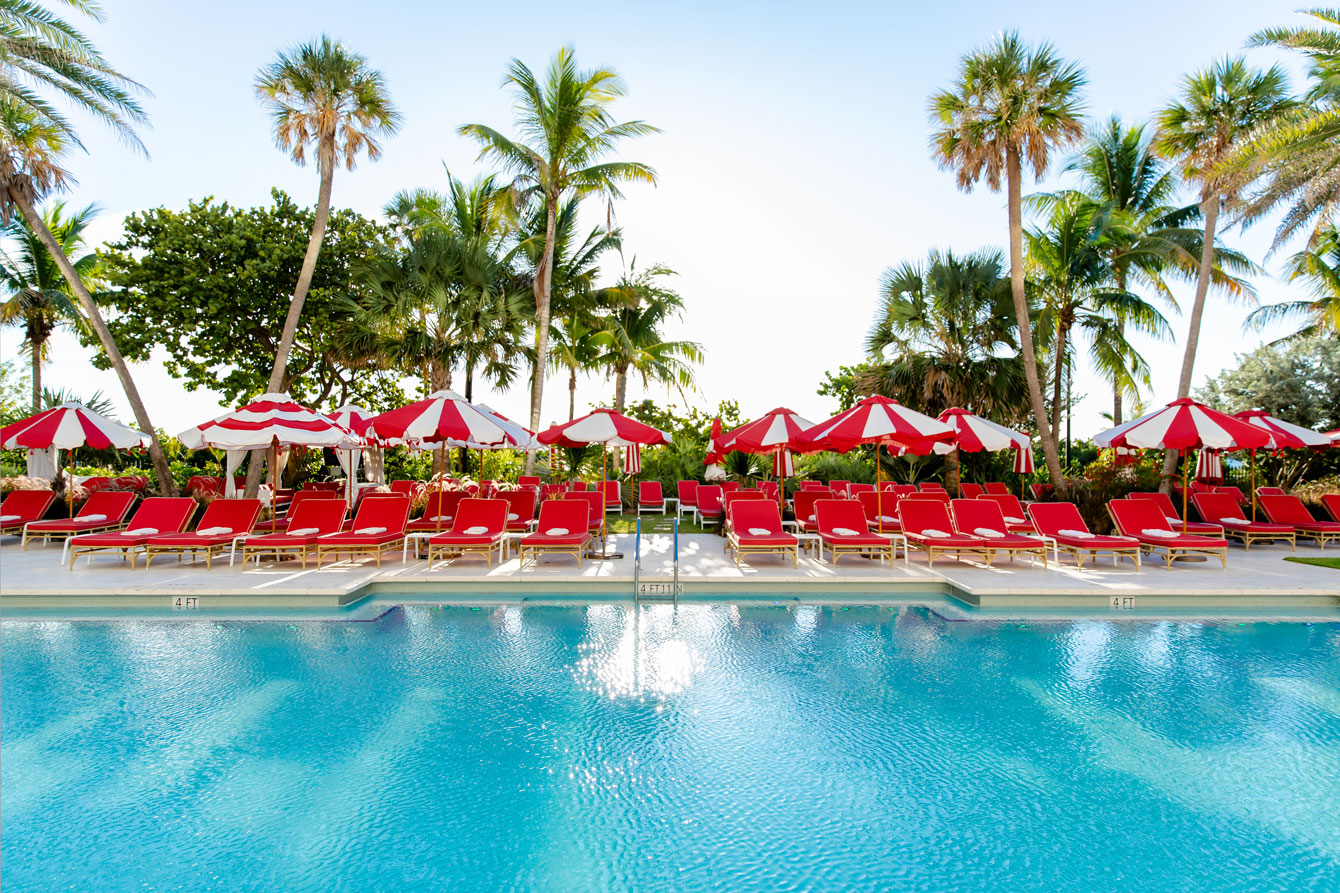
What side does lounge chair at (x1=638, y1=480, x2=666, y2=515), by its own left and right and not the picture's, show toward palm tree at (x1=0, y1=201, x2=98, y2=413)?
right

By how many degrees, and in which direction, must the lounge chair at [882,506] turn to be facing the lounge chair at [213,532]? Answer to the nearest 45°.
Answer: approximately 45° to its right

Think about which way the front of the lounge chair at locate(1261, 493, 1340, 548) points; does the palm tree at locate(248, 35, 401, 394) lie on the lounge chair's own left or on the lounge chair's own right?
on the lounge chair's own right

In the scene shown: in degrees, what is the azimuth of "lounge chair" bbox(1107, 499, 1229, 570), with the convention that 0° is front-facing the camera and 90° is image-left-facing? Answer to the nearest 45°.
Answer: approximately 315°

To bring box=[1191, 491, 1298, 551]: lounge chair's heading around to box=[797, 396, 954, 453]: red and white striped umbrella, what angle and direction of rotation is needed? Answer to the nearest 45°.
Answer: approximately 90° to its right

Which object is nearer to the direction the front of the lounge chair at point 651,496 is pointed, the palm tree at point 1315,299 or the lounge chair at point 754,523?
the lounge chair

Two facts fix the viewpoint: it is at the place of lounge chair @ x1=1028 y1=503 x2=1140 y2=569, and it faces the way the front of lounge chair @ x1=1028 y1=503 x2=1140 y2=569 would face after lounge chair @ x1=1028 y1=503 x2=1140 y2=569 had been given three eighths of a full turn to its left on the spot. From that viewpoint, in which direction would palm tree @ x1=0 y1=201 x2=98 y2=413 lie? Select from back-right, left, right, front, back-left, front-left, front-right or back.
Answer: left

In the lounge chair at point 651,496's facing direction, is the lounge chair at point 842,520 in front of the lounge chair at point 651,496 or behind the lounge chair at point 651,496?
in front

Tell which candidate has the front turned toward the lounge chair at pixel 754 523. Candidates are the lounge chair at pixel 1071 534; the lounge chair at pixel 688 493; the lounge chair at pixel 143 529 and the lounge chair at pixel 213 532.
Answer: the lounge chair at pixel 688 493

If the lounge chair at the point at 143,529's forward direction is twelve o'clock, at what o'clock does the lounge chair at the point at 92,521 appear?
the lounge chair at the point at 92,521 is roughly at 4 o'clock from the lounge chair at the point at 143,529.

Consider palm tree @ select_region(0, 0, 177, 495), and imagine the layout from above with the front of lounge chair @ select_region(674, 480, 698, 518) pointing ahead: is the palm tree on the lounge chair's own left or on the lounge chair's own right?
on the lounge chair's own right

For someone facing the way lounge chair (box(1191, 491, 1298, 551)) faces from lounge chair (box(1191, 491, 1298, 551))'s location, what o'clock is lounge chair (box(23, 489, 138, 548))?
lounge chair (box(23, 489, 138, 548)) is roughly at 3 o'clock from lounge chair (box(1191, 491, 1298, 551)).

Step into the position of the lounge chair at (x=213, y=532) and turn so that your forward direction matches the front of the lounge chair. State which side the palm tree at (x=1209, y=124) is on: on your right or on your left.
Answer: on your left

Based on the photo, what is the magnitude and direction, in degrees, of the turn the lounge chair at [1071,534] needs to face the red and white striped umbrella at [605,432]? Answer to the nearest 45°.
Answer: approximately 90° to its right
